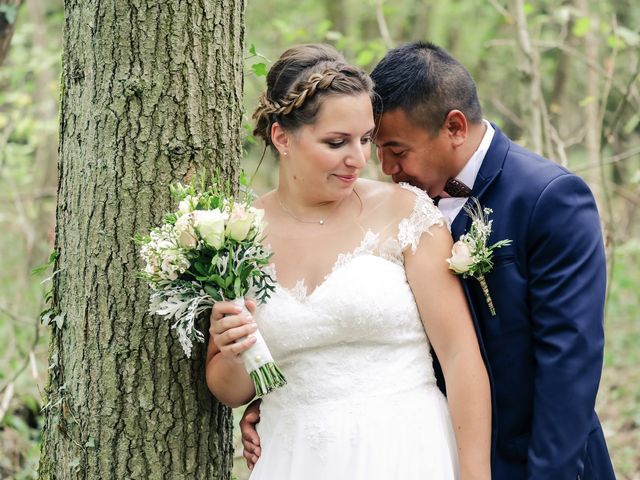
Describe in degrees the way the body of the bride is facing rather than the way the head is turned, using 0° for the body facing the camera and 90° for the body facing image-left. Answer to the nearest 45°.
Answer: approximately 45°

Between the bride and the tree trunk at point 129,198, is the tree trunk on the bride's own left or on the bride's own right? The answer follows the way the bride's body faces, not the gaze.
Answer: on the bride's own right

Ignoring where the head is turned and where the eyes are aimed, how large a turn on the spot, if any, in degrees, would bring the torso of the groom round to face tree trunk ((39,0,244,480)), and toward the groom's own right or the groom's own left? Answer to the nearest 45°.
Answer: approximately 45° to the groom's own right
